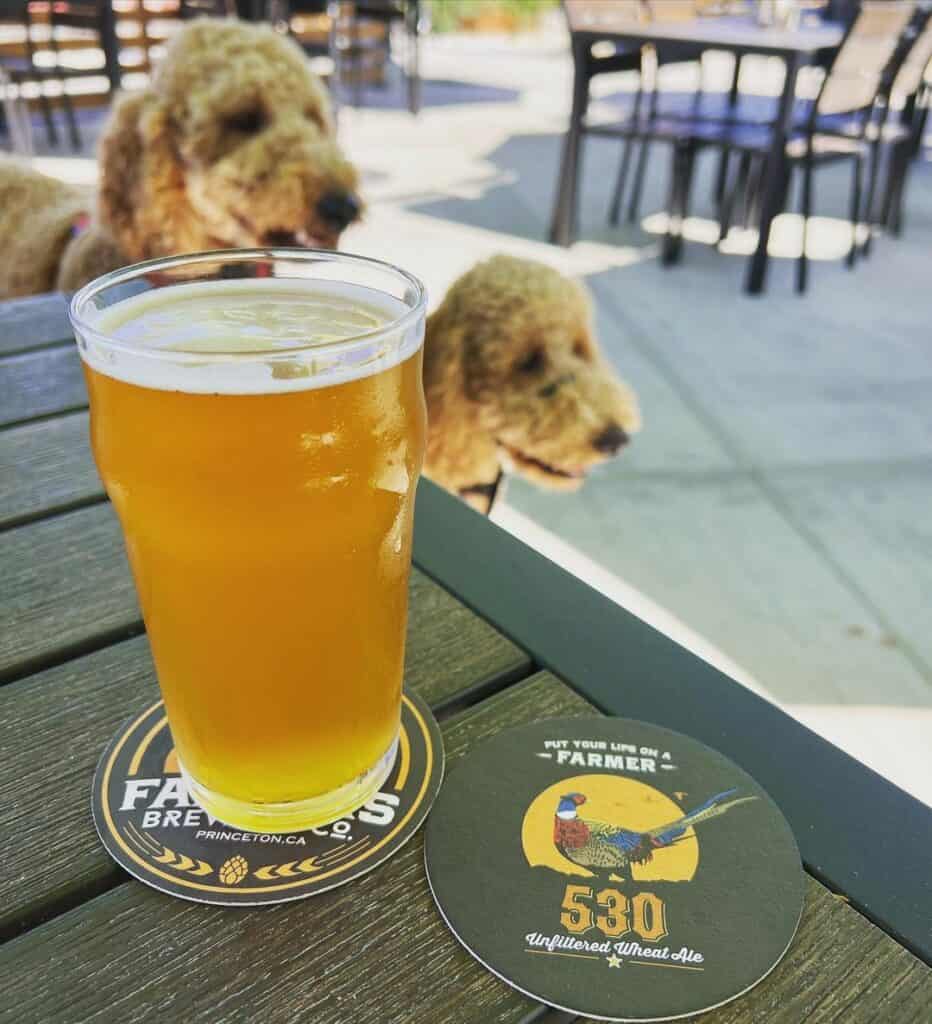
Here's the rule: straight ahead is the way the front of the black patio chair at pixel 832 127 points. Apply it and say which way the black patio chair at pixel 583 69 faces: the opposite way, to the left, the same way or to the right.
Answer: the opposite way

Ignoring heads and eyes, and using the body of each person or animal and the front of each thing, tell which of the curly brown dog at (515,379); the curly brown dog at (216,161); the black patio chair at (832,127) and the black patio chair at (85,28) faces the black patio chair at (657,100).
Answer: the black patio chair at (832,127)

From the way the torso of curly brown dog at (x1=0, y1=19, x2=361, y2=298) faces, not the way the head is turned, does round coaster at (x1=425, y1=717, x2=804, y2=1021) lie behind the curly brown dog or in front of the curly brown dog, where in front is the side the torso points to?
in front

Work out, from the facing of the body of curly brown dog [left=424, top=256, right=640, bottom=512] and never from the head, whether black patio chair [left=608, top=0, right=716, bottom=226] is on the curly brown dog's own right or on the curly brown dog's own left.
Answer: on the curly brown dog's own left

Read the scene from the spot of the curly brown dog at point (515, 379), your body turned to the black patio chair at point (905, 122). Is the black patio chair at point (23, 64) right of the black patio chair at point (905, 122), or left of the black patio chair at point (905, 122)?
left
